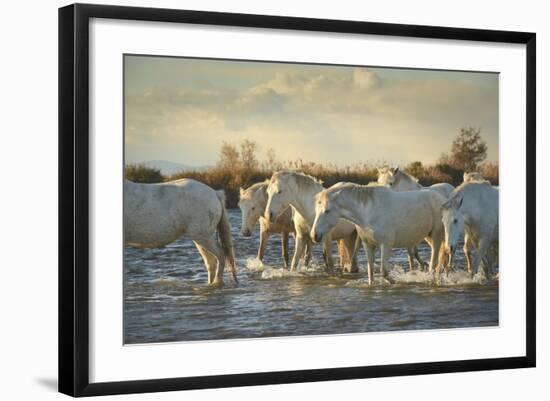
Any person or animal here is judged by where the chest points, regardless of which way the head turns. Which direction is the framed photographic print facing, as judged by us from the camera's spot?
facing the viewer and to the right of the viewer
